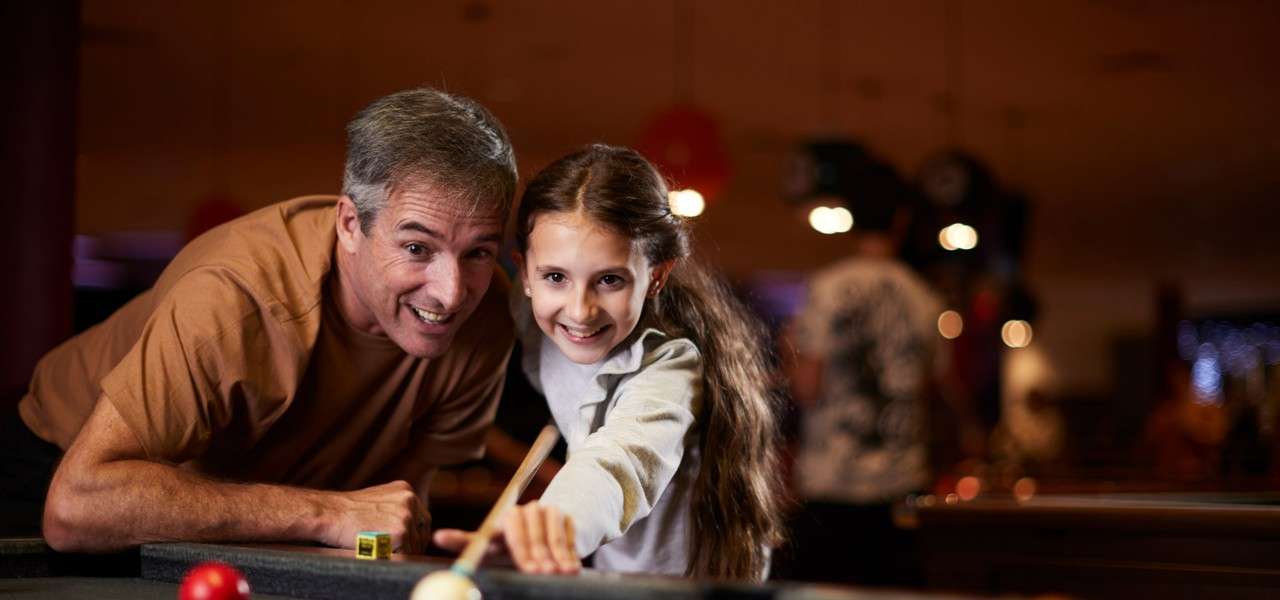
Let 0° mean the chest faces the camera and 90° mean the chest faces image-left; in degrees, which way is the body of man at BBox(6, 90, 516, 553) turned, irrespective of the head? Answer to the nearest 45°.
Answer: approximately 315°

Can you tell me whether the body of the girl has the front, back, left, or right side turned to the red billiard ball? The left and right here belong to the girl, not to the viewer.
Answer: front

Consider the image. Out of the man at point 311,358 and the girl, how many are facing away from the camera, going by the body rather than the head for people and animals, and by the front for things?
0

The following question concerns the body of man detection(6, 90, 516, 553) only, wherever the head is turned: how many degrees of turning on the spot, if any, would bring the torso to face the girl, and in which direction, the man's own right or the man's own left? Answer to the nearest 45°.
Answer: approximately 45° to the man's own left

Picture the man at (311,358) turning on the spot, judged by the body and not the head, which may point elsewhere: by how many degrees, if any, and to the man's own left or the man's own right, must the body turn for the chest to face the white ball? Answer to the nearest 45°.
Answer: approximately 45° to the man's own right

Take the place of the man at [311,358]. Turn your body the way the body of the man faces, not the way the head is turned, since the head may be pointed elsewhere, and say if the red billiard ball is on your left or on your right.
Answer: on your right

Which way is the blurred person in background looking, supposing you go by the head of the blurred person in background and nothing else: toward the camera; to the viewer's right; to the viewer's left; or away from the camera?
away from the camera

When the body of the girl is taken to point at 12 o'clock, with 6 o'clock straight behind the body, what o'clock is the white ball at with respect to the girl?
The white ball is roughly at 11 o'clock from the girl.

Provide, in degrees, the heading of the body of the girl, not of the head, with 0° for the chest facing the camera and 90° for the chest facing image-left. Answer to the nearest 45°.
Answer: approximately 45°

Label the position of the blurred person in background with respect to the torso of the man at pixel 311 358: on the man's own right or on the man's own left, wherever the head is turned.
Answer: on the man's own left

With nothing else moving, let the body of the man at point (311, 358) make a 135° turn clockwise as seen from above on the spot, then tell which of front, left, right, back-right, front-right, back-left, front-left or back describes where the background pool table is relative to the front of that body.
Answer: back

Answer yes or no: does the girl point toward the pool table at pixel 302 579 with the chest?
yes

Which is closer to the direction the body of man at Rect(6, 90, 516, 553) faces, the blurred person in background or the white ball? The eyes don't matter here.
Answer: the white ball
